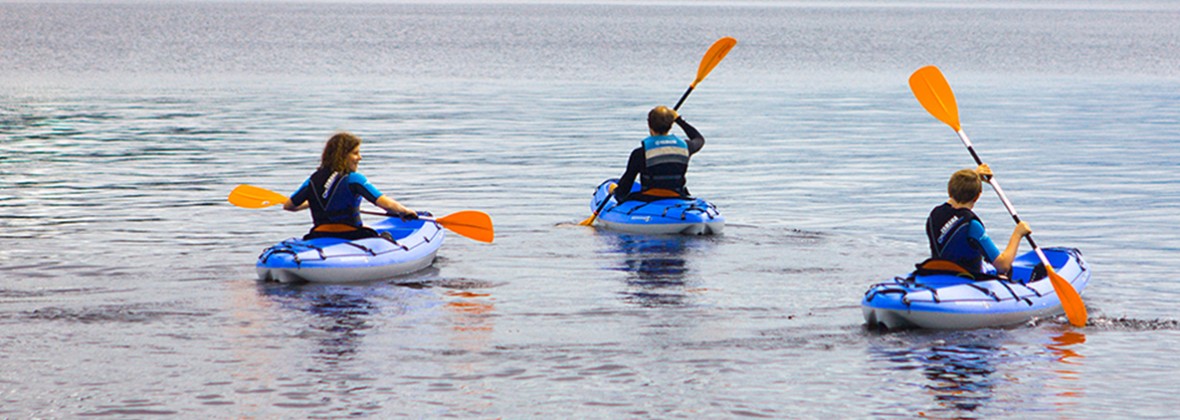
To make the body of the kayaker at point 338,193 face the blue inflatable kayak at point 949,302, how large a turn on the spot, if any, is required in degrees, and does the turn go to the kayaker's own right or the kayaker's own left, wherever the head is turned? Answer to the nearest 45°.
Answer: approximately 90° to the kayaker's own right

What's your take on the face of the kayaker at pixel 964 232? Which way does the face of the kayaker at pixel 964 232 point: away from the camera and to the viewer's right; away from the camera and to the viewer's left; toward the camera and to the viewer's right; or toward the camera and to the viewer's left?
away from the camera and to the viewer's right

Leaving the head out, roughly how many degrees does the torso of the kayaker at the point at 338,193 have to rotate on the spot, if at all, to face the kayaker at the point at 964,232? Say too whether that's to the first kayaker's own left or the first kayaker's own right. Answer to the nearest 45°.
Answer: approximately 90° to the first kayaker's own right

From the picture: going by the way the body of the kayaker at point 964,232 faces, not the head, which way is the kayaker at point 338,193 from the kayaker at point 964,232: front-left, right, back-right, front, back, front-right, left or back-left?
back-left

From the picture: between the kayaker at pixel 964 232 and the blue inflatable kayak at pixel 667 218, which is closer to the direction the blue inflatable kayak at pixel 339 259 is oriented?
the blue inflatable kayak

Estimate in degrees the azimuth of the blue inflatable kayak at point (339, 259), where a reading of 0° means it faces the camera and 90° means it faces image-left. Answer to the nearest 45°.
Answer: approximately 225°

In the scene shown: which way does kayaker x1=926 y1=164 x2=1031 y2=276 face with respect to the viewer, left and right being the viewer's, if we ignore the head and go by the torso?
facing away from the viewer and to the right of the viewer

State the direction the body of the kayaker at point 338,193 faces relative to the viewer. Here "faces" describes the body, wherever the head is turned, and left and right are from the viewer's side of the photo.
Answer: facing away from the viewer and to the right of the viewer

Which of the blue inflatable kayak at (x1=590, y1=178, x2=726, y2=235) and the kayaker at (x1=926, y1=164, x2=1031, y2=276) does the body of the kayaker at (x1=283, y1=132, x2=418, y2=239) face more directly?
the blue inflatable kayak

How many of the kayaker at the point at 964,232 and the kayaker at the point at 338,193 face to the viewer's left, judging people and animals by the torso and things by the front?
0
